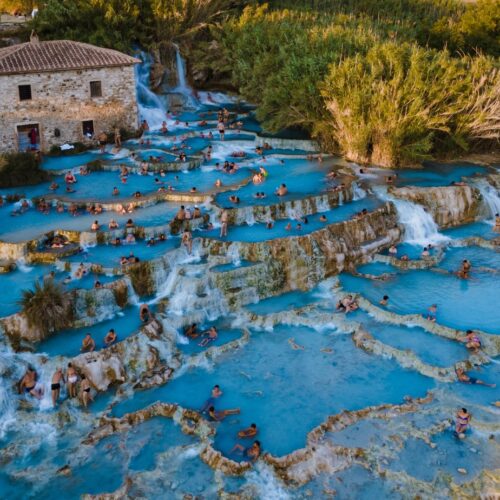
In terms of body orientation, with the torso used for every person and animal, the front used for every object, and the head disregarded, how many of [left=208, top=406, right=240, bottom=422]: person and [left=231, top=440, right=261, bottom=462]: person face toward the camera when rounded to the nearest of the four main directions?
0

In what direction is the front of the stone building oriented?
toward the camera

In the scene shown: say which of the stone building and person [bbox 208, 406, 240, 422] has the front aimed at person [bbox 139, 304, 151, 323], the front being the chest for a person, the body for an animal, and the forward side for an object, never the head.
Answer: the stone building

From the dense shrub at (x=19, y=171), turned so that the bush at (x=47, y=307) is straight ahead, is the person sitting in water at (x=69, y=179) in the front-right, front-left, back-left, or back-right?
front-left

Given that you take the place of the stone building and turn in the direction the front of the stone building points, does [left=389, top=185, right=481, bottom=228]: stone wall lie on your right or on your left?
on your left

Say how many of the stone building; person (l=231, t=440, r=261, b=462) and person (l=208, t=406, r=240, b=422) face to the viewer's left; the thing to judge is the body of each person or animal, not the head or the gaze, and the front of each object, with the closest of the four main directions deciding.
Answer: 1
